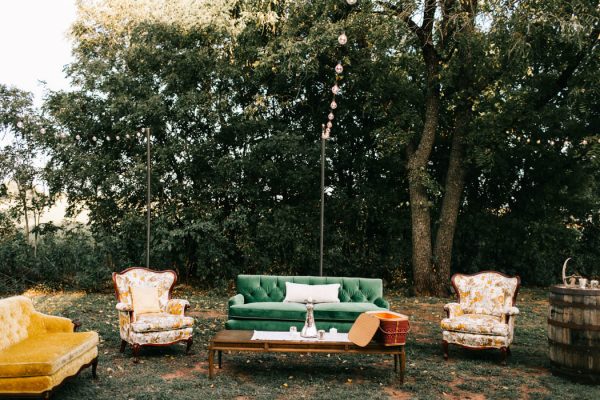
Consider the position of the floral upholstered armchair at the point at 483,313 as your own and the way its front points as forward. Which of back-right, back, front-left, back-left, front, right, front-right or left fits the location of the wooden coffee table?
front

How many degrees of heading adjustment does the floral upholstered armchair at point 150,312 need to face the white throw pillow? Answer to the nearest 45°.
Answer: approximately 45° to its left

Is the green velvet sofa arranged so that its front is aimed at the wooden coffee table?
yes

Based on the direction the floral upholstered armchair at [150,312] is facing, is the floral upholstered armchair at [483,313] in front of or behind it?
in front

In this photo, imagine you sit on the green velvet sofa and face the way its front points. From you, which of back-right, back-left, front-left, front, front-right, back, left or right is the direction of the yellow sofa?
front-right

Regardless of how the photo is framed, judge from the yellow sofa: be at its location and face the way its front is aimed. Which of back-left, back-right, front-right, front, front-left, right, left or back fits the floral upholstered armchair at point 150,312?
left

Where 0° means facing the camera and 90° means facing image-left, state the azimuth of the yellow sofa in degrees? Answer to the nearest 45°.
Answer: approximately 315°

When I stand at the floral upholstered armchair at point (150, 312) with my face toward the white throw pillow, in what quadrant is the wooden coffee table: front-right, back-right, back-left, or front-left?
front-right

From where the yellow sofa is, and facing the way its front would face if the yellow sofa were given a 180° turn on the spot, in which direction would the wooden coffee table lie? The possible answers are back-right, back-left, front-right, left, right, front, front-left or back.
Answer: back-right

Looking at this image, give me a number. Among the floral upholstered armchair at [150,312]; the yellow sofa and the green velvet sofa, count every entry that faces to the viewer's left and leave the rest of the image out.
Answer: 0

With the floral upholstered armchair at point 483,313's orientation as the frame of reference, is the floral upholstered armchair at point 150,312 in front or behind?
in front

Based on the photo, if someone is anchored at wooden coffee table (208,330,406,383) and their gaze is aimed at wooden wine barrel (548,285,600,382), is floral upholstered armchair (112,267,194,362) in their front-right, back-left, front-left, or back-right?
back-left

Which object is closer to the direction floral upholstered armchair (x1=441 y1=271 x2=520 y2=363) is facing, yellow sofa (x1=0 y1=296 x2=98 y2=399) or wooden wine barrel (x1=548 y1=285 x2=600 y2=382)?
the yellow sofa

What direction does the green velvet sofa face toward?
toward the camera

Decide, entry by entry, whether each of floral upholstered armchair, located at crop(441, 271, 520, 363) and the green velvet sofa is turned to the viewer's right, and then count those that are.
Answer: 0

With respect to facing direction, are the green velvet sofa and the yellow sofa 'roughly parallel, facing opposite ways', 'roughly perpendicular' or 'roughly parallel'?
roughly perpendicular
